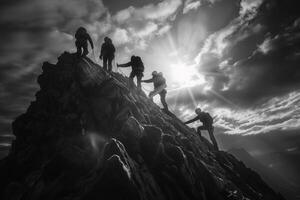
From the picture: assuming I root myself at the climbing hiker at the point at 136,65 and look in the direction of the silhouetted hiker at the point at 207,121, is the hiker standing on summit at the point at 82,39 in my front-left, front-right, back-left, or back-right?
back-left

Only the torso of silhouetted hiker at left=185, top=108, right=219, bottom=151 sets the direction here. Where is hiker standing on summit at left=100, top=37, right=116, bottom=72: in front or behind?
in front

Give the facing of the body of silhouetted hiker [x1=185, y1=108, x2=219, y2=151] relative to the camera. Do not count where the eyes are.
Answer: to the viewer's left
